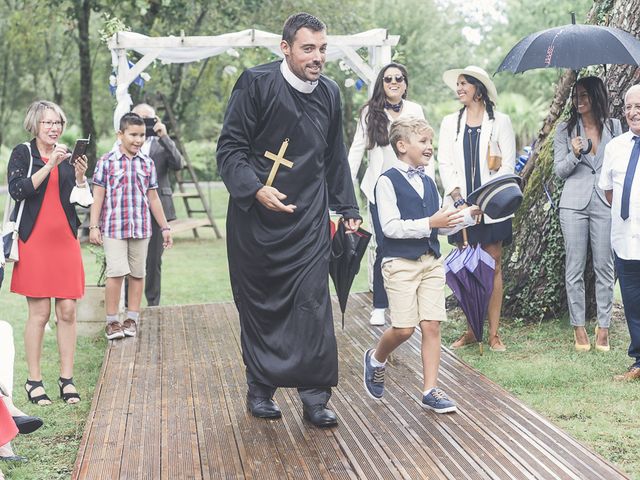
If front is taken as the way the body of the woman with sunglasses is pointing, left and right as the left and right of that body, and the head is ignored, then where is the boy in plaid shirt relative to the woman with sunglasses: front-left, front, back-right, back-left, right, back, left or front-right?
right

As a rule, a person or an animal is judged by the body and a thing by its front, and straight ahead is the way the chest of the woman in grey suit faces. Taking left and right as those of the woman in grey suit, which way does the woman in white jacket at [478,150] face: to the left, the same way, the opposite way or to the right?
the same way

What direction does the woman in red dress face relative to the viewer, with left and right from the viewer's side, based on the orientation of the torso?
facing the viewer and to the right of the viewer

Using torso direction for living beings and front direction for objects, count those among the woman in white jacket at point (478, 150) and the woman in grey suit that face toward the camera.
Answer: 2

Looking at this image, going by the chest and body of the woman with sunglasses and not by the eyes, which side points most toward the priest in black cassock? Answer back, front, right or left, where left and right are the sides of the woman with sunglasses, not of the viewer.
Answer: front

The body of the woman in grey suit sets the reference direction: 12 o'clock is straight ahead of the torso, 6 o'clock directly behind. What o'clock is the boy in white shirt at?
The boy in white shirt is roughly at 1 o'clock from the woman in grey suit.

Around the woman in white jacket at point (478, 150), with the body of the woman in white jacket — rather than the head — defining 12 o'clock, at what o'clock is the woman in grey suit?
The woman in grey suit is roughly at 9 o'clock from the woman in white jacket.

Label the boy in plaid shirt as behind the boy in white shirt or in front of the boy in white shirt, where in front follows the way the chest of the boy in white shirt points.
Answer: behind

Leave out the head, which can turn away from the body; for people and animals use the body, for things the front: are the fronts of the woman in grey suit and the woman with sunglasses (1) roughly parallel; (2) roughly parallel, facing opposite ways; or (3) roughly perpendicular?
roughly parallel

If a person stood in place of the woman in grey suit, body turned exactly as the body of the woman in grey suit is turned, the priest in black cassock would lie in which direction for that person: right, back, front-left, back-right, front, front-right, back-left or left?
front-right

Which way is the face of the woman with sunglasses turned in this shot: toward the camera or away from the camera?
toward the camera

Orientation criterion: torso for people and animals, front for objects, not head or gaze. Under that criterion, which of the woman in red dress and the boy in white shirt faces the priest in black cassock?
the woman in red dress

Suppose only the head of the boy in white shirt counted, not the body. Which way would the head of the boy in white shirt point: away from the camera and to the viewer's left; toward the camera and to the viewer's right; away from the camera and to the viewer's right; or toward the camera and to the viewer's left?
toward the camera and to the viewer's right

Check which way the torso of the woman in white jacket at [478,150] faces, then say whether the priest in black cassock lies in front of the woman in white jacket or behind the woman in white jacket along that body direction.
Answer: in front

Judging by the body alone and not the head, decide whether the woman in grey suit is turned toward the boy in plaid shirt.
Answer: no

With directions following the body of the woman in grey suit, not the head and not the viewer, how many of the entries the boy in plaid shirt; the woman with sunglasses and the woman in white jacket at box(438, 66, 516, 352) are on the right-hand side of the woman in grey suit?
3

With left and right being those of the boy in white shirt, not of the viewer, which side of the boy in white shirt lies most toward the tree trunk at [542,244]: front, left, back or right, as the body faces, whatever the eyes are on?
left

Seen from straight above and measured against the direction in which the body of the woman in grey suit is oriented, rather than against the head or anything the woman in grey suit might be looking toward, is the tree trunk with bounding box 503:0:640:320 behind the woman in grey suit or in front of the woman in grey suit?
behind

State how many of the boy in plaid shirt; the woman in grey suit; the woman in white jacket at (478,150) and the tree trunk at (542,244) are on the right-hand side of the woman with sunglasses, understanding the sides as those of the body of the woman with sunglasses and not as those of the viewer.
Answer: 1

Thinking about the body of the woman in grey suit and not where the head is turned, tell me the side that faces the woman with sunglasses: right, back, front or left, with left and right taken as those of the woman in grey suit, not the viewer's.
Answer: right

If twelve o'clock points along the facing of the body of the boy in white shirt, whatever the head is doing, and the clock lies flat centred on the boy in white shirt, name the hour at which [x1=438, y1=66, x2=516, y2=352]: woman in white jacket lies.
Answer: The woman in white jacket is roughly at 8 o'clock from the boy in white shirt.

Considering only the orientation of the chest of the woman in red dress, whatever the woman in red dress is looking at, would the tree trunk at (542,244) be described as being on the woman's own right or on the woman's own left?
on the woman's own left

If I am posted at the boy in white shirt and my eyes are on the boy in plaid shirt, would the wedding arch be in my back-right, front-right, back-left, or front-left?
front-right
